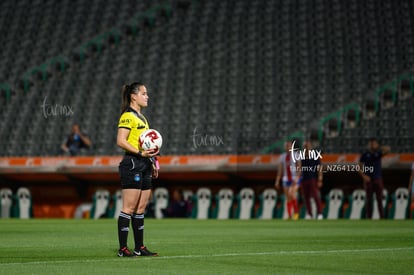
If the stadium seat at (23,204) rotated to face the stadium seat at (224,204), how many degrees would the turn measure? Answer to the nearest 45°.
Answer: approximately 45° to its left

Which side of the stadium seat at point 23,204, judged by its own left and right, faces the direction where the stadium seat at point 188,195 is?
left

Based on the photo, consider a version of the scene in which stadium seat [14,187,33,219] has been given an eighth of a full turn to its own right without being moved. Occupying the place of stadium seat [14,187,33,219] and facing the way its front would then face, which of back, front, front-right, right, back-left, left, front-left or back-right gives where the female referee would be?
front-left

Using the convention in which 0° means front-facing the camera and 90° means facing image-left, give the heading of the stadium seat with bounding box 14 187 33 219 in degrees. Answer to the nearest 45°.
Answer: approximately 0°

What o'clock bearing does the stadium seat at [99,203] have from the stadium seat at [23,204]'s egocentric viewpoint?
the stadium seat at [99,203] is roughly at 10 o'clock from the stadium seat at [23,204].

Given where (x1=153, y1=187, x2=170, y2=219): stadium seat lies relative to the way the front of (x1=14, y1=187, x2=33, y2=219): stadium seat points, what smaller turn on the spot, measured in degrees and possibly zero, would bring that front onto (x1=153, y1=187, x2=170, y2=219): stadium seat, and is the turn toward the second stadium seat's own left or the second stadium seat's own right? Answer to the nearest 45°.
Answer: approximately 45° to the second stadium seat's own left

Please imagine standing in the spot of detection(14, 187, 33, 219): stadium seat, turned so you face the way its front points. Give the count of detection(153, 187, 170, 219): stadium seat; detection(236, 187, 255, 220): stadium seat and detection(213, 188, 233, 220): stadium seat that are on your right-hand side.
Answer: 0

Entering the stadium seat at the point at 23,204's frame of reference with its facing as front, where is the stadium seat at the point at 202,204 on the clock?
the stadium seat at the point at 202,204 is roughly at 10 o'clock from the stadium seat at the point at 23,204.

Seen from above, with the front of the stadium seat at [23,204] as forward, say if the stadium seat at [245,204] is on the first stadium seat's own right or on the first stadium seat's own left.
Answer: on the first stadium seat's own left

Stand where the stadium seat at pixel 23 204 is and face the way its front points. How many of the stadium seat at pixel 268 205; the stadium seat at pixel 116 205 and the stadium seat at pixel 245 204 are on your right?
0

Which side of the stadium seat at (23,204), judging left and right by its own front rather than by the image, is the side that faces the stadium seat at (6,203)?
right

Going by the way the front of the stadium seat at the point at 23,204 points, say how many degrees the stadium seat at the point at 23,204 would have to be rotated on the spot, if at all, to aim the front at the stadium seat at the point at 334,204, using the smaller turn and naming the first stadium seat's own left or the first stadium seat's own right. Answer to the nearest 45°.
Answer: approximately 45° to the first stadium seat's own left

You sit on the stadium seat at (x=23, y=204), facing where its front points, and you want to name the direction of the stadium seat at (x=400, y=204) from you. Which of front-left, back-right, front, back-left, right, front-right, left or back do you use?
front-left

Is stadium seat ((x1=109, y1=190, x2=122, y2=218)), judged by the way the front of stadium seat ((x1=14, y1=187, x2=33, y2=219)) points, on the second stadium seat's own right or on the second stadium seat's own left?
on the second stadium seat's own left
